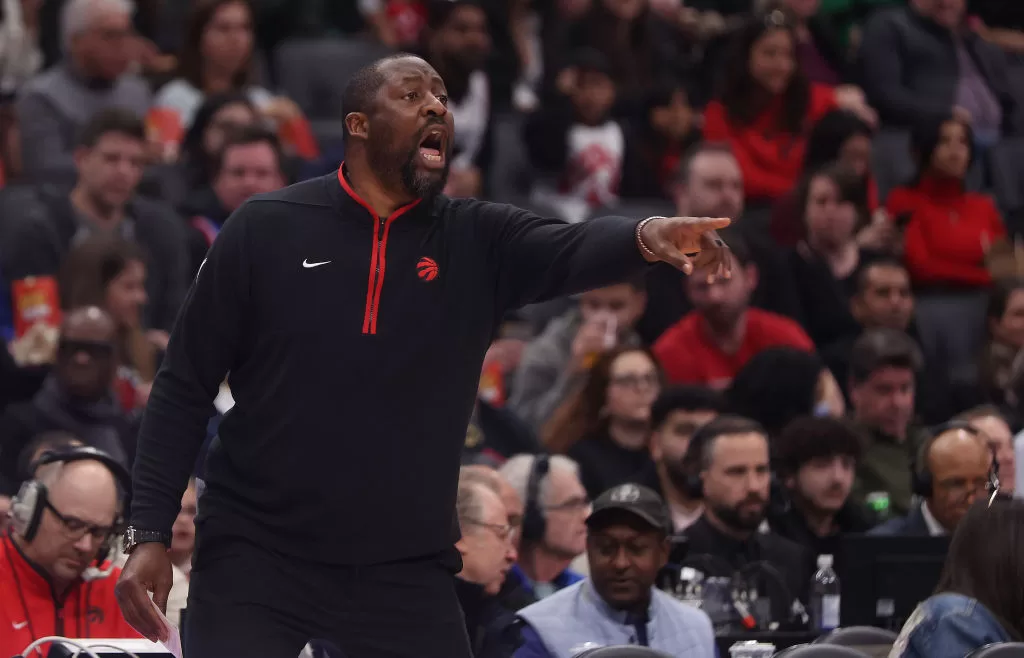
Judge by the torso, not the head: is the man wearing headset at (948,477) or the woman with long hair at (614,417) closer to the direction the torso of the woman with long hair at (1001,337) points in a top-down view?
the man wearing headset

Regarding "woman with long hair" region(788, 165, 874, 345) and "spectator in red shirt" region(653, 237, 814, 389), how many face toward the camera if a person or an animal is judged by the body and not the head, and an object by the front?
2

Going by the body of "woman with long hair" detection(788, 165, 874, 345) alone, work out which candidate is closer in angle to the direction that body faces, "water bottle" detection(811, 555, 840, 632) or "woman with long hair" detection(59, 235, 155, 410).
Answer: the water bottle

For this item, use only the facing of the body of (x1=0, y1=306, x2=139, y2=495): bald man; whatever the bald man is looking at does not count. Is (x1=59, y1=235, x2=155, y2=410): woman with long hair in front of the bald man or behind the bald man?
behind

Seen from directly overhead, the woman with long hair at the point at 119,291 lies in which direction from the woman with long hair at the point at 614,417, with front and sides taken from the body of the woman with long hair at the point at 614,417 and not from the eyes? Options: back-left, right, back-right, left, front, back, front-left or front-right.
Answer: back-right

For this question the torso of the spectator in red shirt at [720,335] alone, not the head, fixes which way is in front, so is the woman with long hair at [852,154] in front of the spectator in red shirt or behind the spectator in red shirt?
behind

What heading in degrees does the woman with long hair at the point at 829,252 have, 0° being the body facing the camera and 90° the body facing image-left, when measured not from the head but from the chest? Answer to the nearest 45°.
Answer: approximately 0°

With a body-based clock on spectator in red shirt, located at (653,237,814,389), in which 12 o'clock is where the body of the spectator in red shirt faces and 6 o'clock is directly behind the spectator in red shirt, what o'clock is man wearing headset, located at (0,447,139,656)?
The man wearing headset is roughly at 1 o'clock from the spectator in red shirt.

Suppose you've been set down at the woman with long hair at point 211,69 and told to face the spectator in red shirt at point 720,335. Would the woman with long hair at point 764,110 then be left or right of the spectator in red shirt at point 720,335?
left

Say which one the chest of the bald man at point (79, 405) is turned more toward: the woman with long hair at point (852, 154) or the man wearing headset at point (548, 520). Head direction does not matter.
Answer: the man wearing headset
